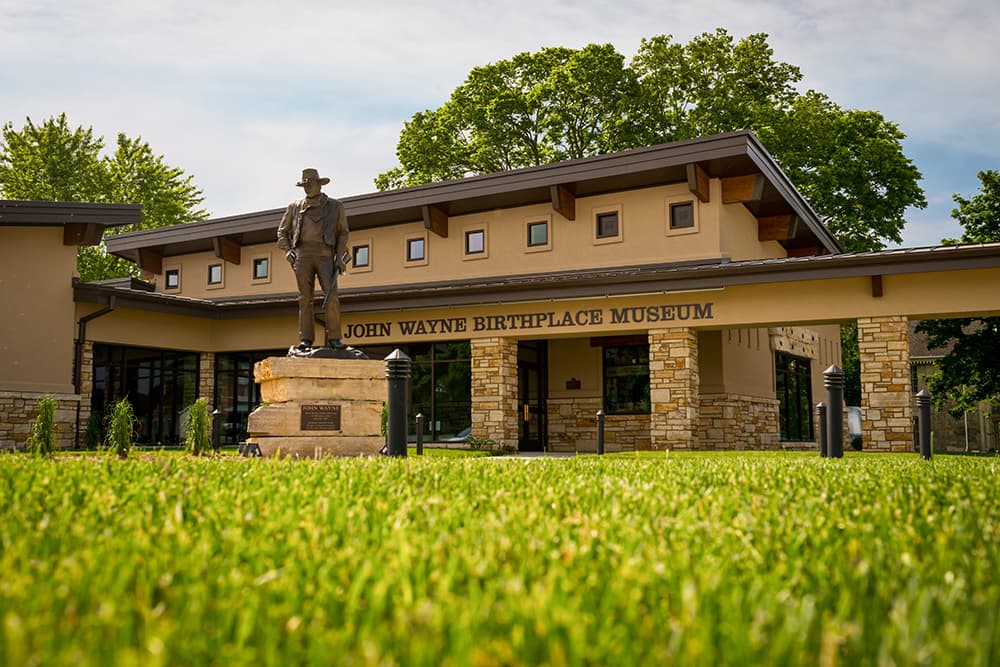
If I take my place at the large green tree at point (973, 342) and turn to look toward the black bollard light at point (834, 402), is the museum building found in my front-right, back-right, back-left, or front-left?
front-right

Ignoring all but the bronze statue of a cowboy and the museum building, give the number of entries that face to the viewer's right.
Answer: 0

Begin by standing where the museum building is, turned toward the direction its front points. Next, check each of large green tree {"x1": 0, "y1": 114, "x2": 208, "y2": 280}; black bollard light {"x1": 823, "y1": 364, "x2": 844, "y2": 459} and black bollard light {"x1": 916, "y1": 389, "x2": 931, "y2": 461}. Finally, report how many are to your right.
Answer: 1

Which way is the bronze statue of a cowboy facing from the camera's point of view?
toward the camera

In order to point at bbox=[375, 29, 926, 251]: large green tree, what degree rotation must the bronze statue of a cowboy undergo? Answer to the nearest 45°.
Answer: approximately 135° to its left

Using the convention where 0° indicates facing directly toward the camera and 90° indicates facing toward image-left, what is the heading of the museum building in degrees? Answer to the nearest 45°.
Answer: approximately 45°

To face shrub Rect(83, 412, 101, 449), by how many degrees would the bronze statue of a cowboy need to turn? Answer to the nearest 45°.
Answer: approximately 135° to its right

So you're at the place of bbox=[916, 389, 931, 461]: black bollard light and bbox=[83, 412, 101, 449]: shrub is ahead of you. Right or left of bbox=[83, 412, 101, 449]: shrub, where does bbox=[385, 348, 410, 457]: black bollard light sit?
left

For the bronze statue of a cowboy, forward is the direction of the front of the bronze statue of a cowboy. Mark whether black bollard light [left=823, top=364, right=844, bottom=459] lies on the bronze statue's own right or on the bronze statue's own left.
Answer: on the bronze statue's own left

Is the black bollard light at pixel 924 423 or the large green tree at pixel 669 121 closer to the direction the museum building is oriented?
the black bollard light

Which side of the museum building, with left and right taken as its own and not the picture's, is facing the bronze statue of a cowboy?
front
